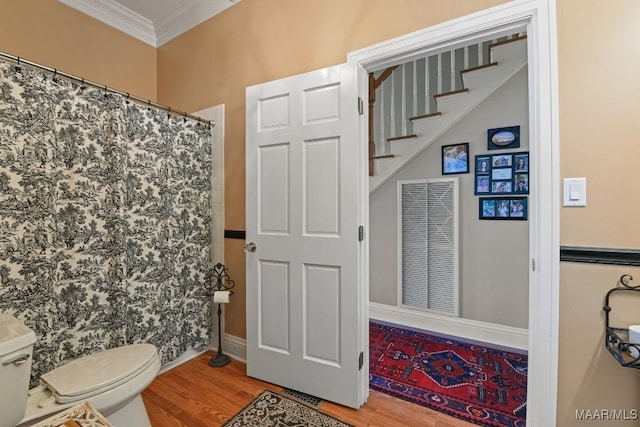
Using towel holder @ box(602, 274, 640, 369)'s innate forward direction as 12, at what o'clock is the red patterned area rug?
The red patterned area rug is roughly at 4 o'clock from the towel holder.

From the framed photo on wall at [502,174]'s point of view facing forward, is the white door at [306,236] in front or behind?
in front

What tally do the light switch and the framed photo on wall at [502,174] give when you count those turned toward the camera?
2

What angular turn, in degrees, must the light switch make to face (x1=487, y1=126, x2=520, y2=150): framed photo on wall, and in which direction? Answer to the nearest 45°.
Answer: approximately 180°

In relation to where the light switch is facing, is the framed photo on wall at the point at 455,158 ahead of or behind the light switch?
behind

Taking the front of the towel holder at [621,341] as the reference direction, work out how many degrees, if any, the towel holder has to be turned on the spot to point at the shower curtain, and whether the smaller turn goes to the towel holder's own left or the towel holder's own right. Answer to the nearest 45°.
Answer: approximately 45° to the towel holder's own right

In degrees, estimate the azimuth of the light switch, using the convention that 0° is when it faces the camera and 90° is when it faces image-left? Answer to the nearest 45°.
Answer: approximately 0°

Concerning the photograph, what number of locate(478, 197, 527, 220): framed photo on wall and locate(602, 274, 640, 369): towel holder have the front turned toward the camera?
2

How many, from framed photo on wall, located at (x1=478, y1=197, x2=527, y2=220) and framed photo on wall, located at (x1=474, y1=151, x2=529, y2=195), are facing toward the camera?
2
